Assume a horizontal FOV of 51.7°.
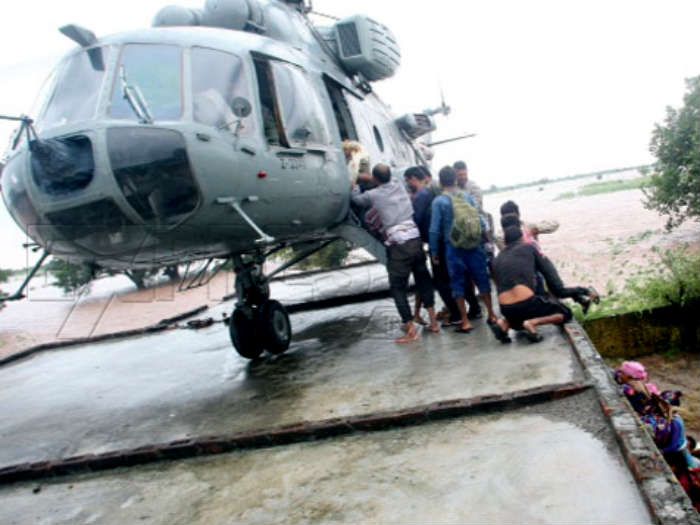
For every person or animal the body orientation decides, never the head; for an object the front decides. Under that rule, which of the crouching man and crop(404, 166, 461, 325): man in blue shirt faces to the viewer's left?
the man in blue shirt

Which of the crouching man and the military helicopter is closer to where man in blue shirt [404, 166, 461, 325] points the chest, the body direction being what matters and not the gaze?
the military helicopter

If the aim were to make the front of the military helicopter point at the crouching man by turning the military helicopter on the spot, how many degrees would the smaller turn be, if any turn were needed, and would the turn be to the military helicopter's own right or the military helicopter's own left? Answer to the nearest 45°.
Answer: approximately 135° to the military helicopter's own left

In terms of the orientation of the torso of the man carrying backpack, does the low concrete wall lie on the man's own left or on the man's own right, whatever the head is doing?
on the man's own right

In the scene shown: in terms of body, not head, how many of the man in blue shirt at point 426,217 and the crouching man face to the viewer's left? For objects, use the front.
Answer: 1

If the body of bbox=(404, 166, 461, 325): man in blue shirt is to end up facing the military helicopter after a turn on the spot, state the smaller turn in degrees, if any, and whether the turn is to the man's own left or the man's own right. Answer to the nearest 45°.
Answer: approximately 45° to the man's own left

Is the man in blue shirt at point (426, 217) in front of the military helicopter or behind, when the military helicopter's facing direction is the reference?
behind
